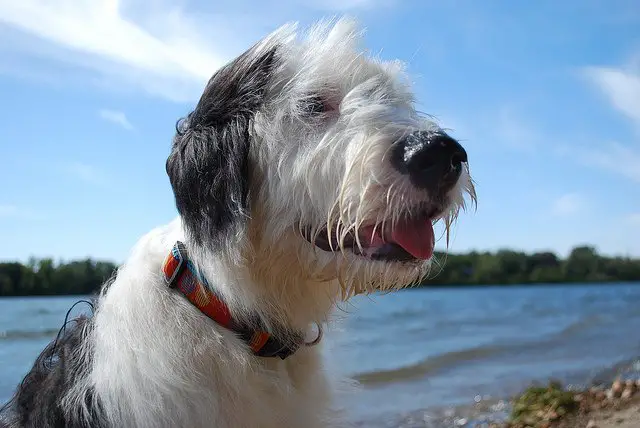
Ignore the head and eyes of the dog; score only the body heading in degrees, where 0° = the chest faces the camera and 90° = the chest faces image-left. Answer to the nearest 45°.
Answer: approximately 270°
